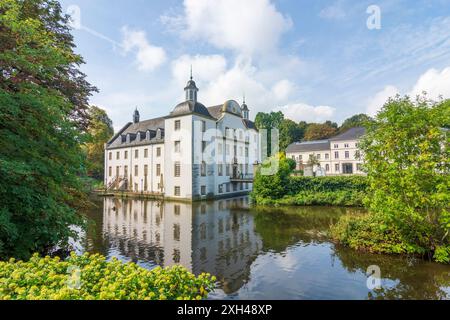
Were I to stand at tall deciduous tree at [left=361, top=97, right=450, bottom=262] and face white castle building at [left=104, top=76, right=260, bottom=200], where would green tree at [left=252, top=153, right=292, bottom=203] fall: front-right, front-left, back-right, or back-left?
front-right

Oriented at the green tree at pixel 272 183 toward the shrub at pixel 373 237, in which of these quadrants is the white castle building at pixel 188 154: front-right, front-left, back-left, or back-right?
back-right

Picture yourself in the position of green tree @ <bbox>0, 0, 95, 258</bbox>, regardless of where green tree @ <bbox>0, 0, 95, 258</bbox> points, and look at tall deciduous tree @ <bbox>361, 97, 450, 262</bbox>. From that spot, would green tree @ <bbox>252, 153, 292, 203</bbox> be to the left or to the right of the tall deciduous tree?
left
